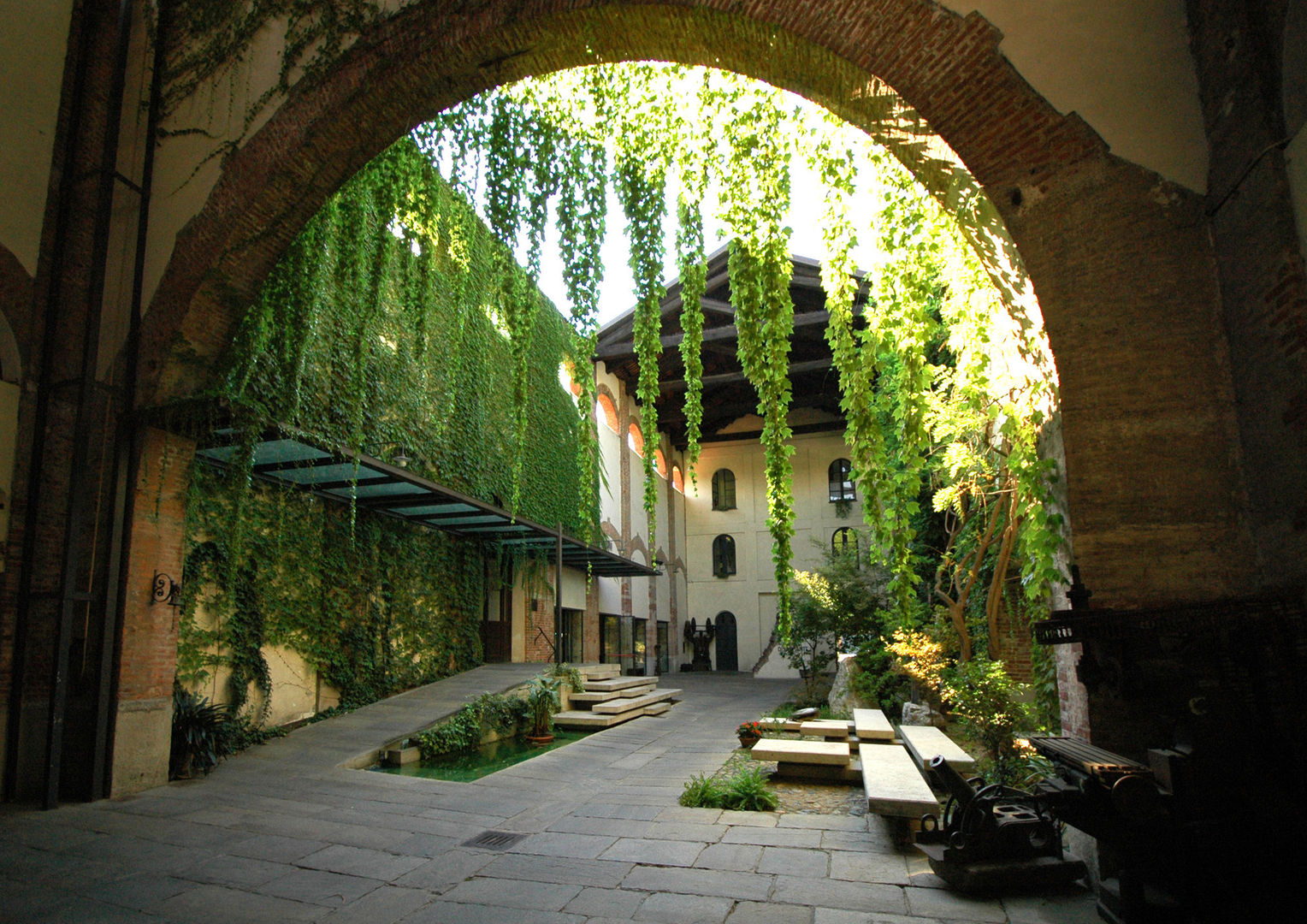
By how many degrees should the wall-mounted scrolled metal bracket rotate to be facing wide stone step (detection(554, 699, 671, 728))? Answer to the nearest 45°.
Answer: approximately 45° to its left

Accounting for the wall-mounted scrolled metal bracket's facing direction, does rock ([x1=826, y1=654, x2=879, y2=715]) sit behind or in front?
in front

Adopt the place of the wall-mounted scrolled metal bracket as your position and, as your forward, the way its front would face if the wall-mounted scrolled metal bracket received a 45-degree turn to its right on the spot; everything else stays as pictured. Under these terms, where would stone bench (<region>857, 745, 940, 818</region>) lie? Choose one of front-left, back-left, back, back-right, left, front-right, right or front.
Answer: front

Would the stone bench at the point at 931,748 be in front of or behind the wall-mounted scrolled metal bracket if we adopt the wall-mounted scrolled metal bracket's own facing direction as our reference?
in front

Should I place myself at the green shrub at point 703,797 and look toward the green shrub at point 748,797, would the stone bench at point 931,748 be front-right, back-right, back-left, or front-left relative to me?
front-left

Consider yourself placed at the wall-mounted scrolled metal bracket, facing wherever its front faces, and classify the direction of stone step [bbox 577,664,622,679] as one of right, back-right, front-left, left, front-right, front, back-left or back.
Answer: front-left

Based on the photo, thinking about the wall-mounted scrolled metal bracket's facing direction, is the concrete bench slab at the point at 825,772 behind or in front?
in front

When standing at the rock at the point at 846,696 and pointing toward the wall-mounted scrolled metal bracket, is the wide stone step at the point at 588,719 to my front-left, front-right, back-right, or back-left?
front-right

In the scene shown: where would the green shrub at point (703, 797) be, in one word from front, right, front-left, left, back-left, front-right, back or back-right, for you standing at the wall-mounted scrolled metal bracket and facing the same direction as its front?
front-right

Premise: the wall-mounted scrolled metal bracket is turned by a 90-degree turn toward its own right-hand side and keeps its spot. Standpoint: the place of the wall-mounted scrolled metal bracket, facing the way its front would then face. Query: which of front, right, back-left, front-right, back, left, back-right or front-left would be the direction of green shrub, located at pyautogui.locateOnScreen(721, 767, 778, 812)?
front-left
